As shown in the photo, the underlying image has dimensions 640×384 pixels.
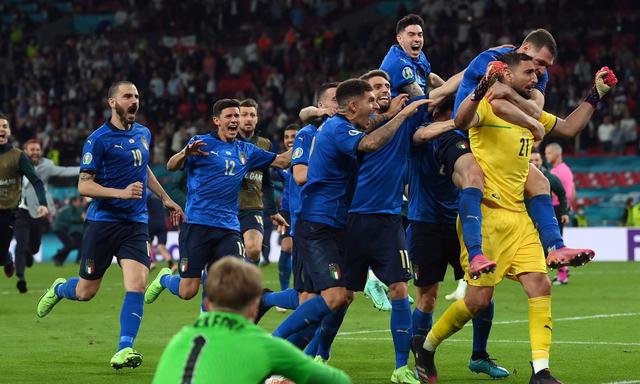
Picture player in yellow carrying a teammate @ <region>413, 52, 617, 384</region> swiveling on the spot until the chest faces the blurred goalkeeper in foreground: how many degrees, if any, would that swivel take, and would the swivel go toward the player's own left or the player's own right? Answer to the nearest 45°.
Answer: approximately 45° to the player's own right

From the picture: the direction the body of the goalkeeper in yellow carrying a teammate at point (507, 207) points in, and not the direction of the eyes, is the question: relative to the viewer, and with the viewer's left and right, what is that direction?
facing the viewer and to the right of the viewer

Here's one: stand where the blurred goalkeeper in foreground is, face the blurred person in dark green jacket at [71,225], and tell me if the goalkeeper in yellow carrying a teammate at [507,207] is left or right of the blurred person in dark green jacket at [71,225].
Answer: right

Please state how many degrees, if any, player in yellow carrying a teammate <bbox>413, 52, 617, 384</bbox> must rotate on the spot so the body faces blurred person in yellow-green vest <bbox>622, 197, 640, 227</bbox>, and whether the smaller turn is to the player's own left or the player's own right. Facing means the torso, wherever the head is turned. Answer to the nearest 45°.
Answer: approximately 135° to the player's own left

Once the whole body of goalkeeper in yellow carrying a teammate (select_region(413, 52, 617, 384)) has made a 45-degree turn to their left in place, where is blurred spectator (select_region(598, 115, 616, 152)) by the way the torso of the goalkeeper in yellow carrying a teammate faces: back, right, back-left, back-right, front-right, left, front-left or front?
left

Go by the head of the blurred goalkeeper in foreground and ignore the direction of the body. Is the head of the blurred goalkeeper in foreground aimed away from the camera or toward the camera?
away from the camera
